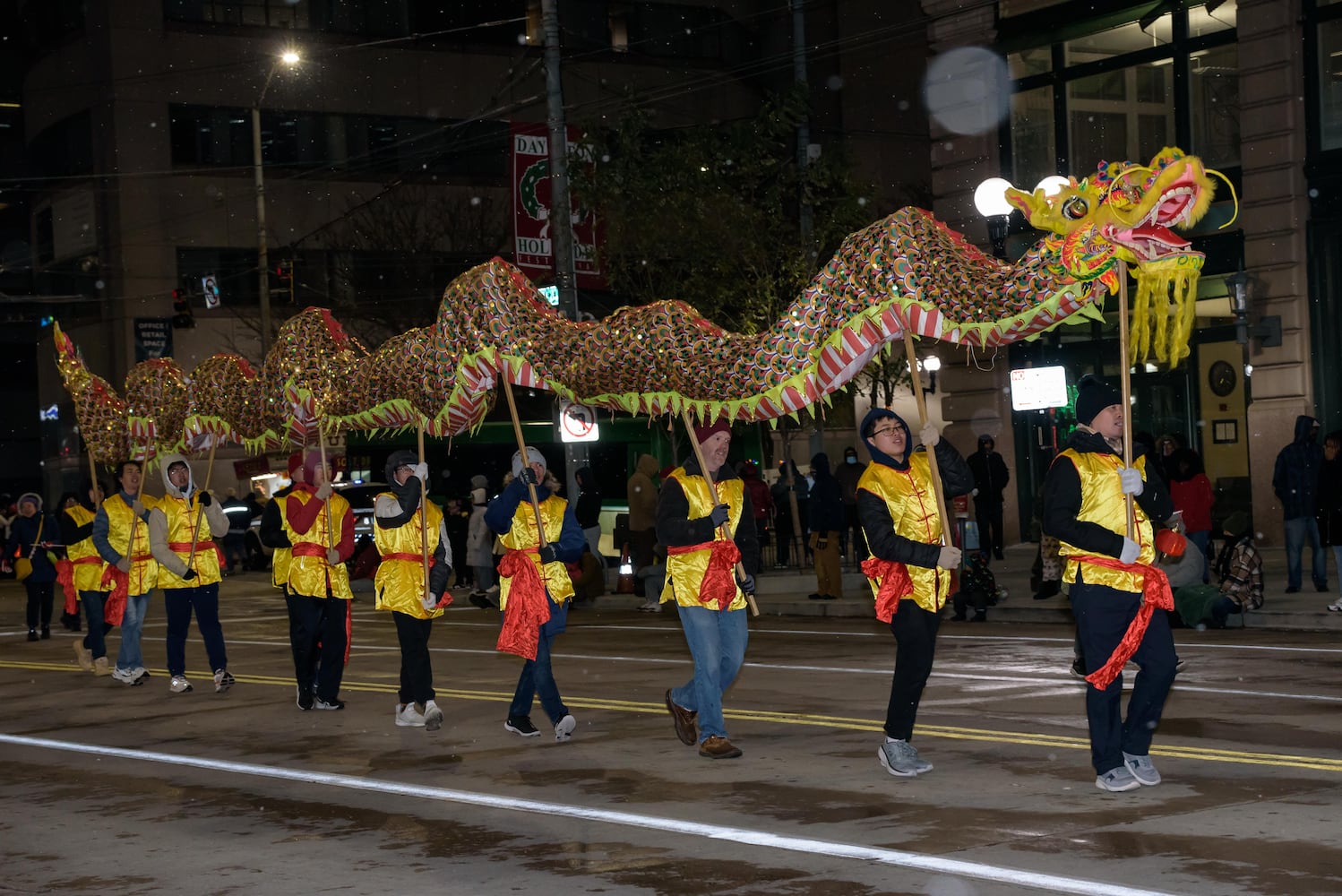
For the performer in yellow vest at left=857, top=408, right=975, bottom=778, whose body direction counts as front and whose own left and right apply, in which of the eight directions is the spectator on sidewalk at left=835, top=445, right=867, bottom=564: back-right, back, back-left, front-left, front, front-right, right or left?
back-left

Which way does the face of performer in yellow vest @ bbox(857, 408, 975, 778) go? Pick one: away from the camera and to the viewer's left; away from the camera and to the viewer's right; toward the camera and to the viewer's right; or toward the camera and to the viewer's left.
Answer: toward the camera and to the viewer's right

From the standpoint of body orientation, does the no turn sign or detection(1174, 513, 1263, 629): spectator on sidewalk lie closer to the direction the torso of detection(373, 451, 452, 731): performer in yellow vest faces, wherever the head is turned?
the spectator on sidewalk

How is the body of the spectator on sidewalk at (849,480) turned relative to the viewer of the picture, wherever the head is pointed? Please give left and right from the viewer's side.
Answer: facing the viewer

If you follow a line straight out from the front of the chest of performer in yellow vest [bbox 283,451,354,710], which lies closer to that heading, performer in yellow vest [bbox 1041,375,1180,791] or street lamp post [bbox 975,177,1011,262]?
the performer in yellow vest

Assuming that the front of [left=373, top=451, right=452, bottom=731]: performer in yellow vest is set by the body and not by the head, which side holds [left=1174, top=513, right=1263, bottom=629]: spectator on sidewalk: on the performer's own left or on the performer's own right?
on the performer's own left

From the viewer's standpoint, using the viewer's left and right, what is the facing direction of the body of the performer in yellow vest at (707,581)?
facing the viewer and to the right of the viewer

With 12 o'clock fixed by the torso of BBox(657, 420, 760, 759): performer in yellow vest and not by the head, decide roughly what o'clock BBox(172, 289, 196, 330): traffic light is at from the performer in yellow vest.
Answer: The traffic light is roughly at 7 o'clock from the performer in yellow vest.

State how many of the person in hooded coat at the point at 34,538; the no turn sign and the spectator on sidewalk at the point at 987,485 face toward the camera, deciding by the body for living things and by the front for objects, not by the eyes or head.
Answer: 3

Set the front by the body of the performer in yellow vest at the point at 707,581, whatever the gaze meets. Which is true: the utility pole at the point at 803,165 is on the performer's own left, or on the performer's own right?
on the performer's own left
